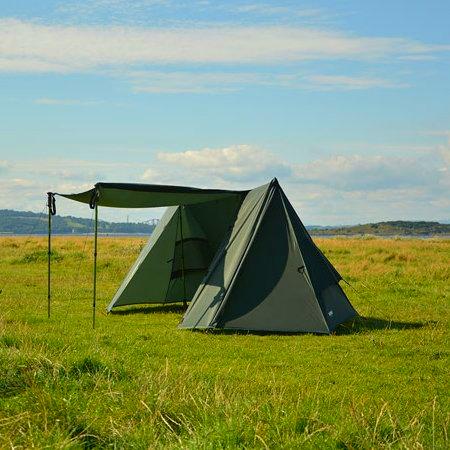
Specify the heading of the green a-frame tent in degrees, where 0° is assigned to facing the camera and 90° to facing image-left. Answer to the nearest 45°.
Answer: approximately 45°
